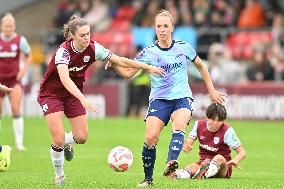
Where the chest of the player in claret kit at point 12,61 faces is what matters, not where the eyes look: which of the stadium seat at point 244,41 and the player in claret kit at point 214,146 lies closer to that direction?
the player in claret kit

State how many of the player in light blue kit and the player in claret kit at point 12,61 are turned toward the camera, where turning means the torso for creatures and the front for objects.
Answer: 2

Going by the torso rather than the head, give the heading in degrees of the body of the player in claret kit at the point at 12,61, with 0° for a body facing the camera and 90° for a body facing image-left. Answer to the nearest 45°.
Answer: approximately 0°

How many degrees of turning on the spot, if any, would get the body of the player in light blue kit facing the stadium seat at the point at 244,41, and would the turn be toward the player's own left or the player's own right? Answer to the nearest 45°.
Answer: approximately 180°

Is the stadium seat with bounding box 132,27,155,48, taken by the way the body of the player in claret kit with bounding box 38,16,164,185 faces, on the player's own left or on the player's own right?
on the player's own left

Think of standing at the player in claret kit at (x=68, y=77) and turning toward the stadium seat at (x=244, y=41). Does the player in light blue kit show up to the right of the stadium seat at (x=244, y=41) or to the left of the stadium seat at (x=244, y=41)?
right

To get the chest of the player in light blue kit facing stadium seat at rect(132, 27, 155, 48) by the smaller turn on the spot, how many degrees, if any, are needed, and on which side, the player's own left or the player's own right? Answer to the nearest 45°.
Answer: approximately 180°
